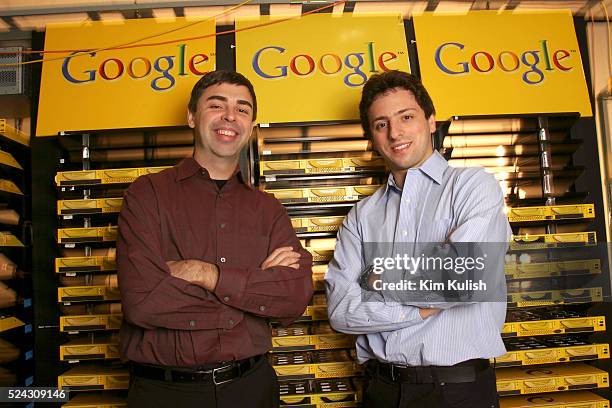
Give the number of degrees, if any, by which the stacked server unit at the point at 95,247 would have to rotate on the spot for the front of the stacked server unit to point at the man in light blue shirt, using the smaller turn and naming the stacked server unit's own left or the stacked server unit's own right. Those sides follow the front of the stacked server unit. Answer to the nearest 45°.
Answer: approximately 45° to the stacked server unit's own left

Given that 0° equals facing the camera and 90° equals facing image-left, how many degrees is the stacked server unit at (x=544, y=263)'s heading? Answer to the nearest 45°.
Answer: approximately 0°

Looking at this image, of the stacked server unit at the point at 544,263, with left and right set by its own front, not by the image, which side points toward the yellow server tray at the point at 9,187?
right

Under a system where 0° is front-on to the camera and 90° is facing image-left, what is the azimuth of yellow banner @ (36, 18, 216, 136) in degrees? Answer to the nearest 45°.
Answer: approximately 0°
